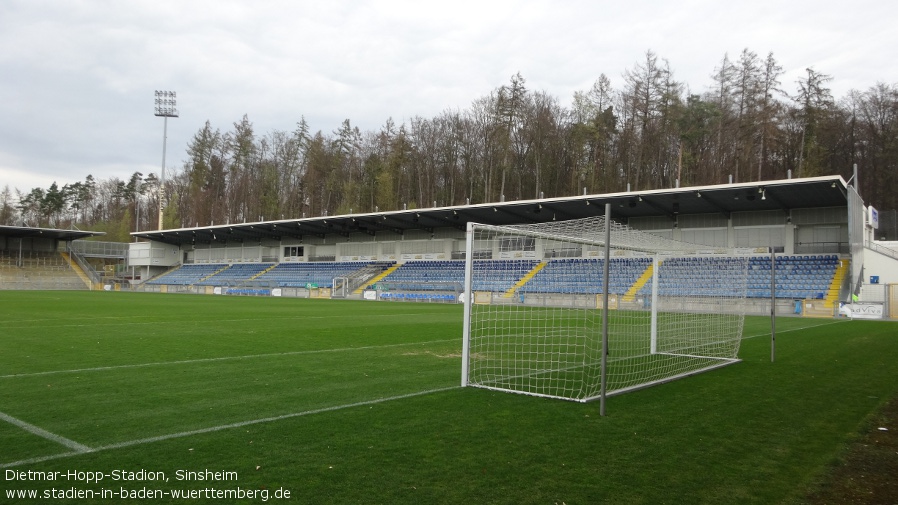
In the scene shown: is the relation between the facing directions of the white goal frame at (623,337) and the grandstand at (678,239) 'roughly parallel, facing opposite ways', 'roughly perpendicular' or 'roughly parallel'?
roughly perpendicular

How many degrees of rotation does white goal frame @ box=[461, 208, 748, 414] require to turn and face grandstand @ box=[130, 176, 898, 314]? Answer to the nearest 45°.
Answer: approximately 45° to its right

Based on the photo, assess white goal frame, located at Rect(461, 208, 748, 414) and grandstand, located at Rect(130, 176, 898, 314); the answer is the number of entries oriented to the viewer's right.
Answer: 0

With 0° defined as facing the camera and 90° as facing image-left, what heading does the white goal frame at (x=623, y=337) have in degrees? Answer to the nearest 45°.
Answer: approximately 135°

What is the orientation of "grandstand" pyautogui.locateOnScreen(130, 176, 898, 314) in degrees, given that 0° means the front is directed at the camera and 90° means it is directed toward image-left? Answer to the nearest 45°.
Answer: approximately 45°

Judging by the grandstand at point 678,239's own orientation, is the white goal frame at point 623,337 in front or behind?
in front
